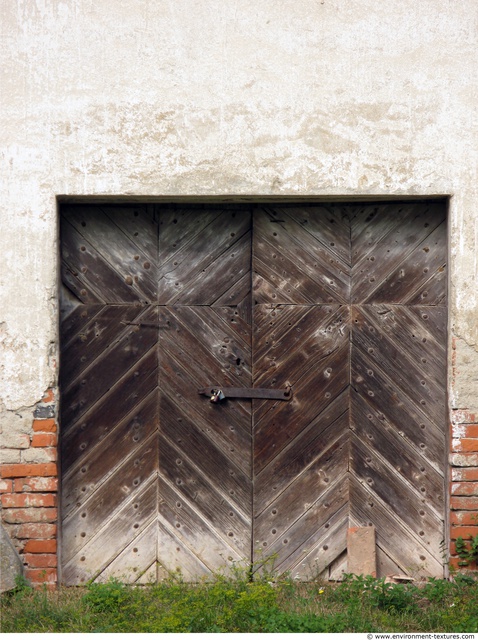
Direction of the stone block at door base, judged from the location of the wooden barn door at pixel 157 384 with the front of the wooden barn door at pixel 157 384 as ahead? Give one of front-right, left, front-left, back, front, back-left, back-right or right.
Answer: left

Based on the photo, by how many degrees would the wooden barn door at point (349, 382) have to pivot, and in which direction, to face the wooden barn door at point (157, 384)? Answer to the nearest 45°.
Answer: approximately 90° to its right

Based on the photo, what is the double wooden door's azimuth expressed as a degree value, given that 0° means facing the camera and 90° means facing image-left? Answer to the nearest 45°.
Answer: approximately 0°

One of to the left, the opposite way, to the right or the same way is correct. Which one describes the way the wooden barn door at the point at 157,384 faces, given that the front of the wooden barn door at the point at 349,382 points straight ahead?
the same way

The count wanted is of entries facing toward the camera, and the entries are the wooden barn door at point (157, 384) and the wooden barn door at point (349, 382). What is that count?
2

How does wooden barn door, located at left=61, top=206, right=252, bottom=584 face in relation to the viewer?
toward the camera

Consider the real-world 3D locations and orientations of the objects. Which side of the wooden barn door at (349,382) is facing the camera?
front

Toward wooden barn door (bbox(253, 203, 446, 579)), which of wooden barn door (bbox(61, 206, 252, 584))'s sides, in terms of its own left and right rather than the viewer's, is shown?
left
